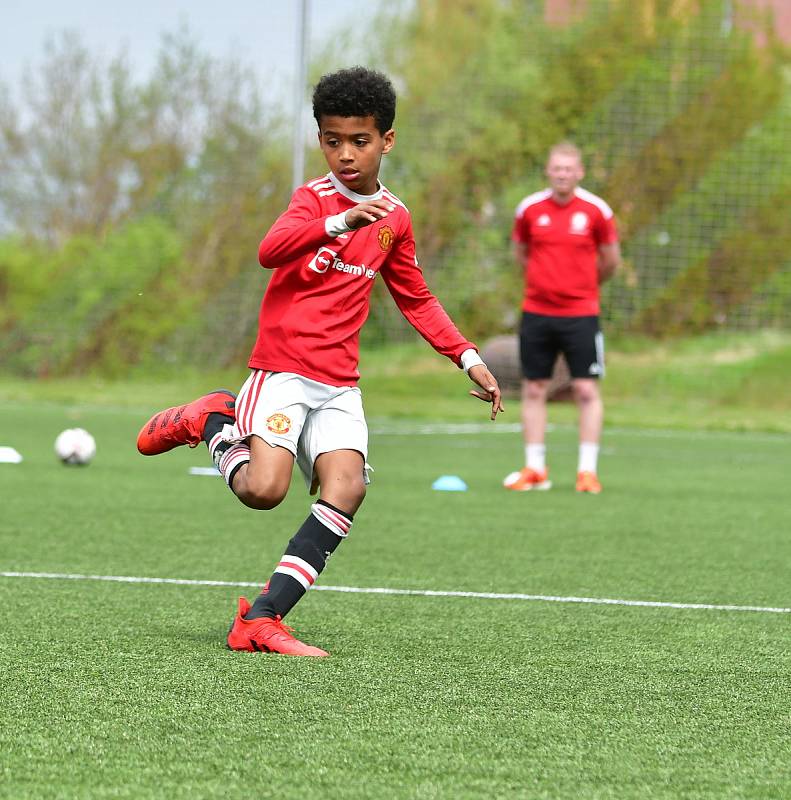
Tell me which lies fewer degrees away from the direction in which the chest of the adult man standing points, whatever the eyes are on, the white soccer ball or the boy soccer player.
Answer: the boy soccer player

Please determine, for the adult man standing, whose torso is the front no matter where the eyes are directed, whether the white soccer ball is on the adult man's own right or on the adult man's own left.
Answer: on the adult man's own right

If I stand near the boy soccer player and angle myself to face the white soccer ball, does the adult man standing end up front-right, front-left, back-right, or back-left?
front-right

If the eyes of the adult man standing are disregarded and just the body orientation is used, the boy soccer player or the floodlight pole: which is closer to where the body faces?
the boy soccer player

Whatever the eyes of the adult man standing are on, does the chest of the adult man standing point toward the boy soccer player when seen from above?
yes

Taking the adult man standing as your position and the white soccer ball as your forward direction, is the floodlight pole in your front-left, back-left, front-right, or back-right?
front-right

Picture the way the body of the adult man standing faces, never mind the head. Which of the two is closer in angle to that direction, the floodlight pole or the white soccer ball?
the white soccer ball

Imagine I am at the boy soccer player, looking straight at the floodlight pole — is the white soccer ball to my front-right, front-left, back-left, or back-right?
front-left

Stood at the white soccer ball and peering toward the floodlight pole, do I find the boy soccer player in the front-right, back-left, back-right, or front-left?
back-right

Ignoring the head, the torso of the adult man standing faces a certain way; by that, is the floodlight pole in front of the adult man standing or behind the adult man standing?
behind

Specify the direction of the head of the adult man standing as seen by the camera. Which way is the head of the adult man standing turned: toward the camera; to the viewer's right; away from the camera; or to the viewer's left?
toward the camera

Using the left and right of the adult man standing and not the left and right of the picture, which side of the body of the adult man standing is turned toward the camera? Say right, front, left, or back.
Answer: front
